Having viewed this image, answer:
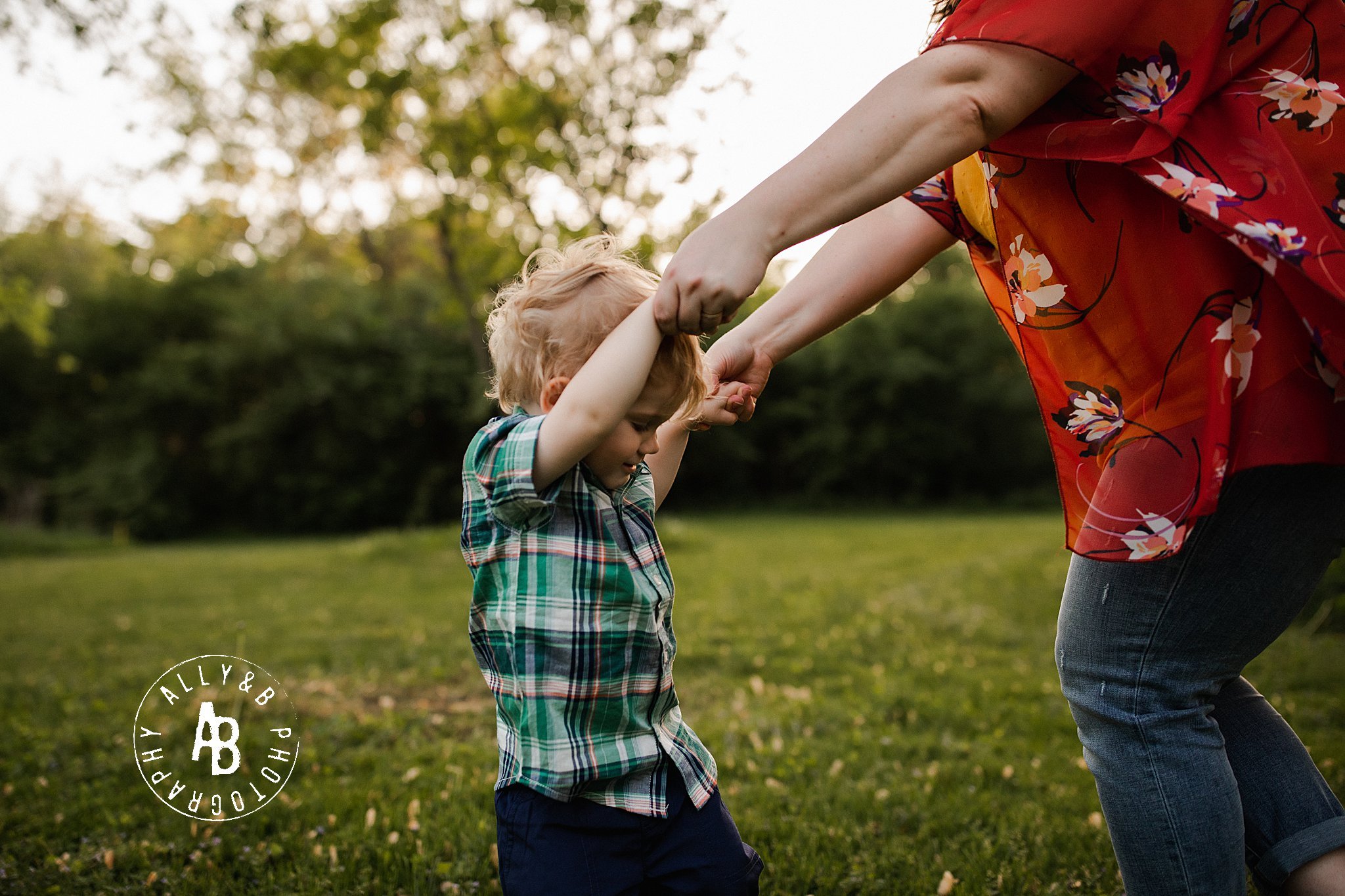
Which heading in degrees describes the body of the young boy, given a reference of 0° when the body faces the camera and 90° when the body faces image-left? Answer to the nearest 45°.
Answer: approximately 315°

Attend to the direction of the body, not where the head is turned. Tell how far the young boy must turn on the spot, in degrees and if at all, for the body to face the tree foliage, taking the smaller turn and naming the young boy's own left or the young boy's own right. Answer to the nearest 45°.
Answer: approximately 135° to the young boy's own left

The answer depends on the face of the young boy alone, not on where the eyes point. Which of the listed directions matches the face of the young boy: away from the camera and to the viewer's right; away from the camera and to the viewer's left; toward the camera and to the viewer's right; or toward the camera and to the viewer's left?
toward the camera and to the viewer's right
